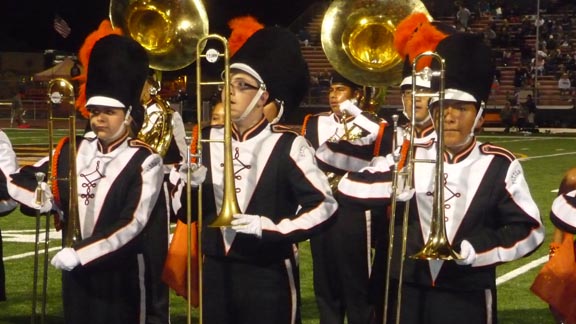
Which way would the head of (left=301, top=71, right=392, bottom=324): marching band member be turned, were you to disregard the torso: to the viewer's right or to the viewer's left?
to the viewer's left

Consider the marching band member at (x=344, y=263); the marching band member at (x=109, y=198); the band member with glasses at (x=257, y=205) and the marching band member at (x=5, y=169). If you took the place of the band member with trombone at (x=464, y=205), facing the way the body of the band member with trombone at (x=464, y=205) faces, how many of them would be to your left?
0

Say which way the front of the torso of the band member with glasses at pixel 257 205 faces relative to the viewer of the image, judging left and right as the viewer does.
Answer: facing the viewer and to the left of the viewer

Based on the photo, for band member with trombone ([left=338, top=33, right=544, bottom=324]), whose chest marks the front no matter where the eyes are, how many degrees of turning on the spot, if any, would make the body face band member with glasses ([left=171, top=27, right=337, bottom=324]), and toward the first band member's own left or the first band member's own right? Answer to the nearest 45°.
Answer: approximately 45° to the first band member's own right

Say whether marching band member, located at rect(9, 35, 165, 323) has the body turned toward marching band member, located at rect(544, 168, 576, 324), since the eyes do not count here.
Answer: no

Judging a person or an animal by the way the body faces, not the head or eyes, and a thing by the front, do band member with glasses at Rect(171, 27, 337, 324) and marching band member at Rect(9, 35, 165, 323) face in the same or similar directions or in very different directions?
same or similar directions

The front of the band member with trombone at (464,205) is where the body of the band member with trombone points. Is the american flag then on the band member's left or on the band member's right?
on the band member's right

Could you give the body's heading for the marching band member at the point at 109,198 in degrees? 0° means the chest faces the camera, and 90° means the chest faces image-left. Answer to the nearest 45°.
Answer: approximately 45°

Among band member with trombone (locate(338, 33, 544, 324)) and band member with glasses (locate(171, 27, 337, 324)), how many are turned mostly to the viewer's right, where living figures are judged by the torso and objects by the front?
0

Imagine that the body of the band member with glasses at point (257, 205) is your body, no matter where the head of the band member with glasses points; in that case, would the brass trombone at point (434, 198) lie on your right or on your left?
on your left

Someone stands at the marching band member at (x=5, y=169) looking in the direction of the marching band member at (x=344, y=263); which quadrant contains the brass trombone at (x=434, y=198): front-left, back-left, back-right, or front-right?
front-right

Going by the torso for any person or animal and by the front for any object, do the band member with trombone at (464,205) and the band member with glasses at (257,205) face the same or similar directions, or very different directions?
same or similar directions

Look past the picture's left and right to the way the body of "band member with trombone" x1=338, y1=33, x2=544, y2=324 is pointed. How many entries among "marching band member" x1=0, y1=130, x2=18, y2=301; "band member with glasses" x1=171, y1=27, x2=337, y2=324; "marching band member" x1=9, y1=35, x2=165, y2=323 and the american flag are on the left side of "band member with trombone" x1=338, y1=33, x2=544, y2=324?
0

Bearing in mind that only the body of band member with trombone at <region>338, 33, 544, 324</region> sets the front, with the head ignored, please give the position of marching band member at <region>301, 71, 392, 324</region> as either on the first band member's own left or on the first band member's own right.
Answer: on the first band member's own right
